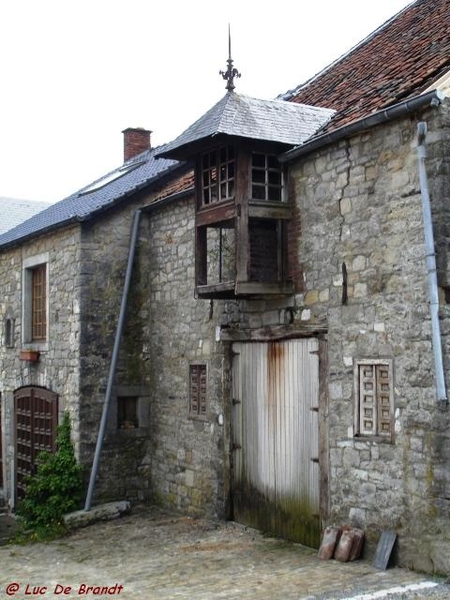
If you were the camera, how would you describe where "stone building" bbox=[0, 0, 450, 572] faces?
facing the viewer and to the left of the viewer

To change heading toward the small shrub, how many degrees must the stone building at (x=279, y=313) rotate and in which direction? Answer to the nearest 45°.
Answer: approximately 90° to its right
